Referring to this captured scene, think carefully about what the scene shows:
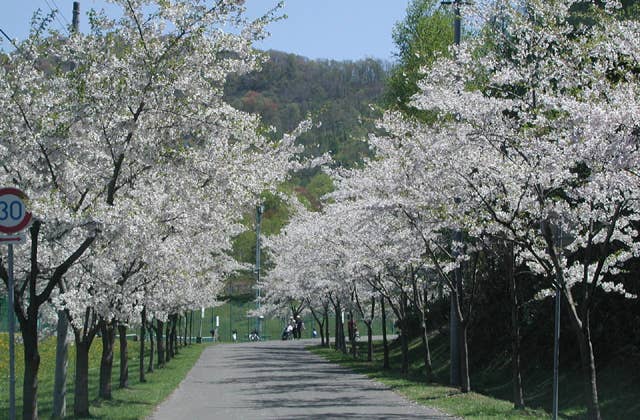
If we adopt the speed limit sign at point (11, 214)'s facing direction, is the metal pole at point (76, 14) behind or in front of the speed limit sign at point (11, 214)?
behind

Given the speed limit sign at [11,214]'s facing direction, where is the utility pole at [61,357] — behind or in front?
behind

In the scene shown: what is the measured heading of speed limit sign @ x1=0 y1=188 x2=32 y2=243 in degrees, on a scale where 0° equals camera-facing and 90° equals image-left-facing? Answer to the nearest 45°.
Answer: approximately 0°
